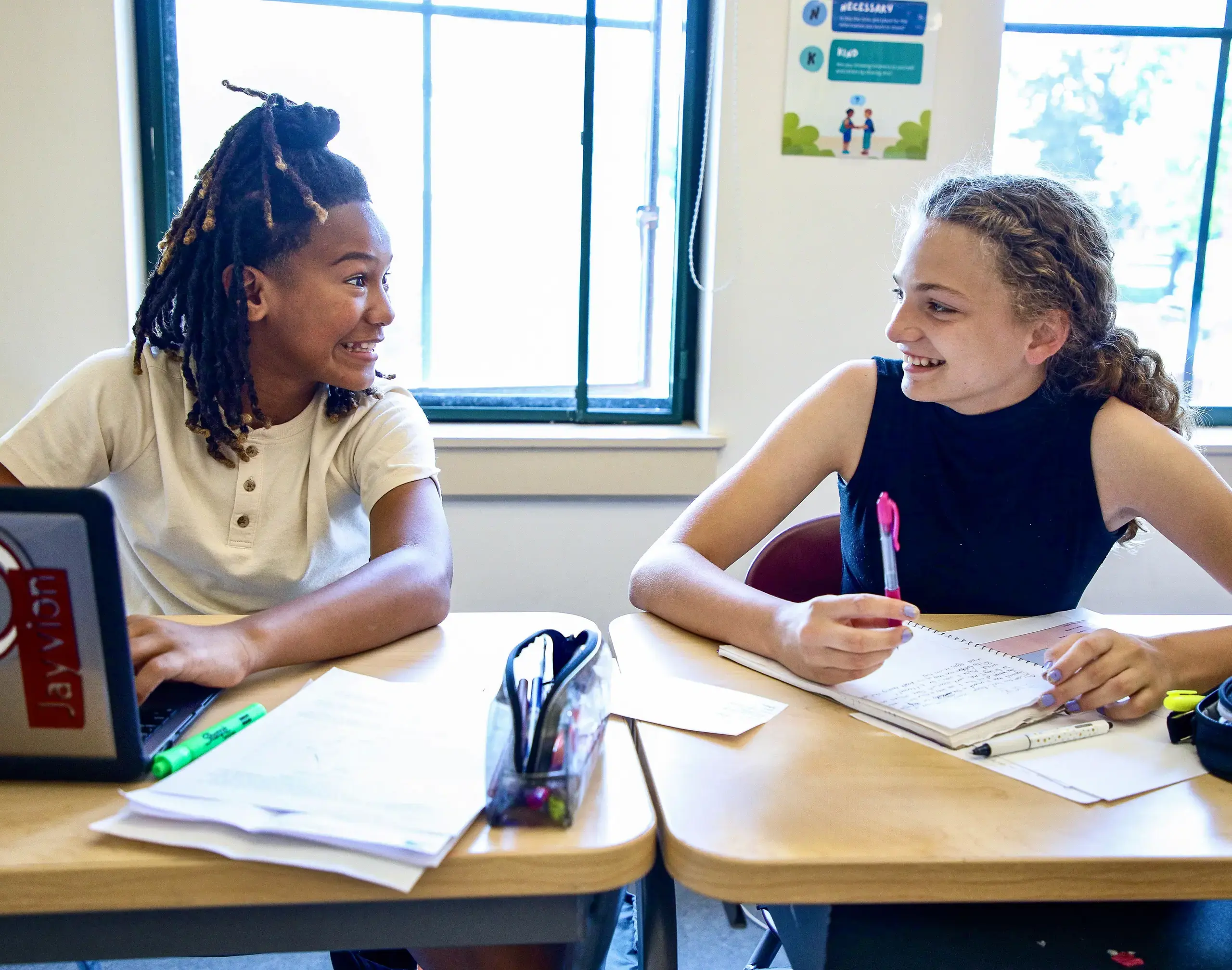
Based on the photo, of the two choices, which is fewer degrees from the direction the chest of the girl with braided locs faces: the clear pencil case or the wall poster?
the clear pencil case

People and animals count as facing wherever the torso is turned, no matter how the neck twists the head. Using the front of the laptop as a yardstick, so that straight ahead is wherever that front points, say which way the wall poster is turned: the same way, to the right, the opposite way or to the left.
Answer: the opposite way

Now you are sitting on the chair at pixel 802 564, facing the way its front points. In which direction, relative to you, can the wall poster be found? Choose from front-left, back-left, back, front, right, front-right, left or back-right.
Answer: back

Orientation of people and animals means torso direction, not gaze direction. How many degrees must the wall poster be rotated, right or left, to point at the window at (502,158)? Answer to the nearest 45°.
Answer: approximately 90° to its right

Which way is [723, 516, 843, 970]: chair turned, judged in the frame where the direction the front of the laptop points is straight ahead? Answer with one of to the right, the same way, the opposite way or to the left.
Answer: the opposite way

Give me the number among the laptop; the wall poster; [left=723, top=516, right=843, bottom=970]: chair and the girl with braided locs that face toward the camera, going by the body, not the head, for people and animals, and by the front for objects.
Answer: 3

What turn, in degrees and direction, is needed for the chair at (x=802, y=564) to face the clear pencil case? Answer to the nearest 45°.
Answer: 0° — it already faces it

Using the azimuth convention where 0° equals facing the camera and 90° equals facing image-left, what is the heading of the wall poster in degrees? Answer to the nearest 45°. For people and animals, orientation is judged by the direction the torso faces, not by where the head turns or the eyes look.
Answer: approximately 0°

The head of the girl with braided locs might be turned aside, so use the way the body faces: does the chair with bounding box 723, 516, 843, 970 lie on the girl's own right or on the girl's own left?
on the girl's own left

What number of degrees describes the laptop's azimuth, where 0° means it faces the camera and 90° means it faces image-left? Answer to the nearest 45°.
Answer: approximately 225°

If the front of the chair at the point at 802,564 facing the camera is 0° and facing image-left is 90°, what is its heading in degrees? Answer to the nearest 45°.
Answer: approximately 0°

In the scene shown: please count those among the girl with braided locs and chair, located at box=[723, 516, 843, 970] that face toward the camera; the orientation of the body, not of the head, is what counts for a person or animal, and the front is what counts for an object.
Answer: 2
